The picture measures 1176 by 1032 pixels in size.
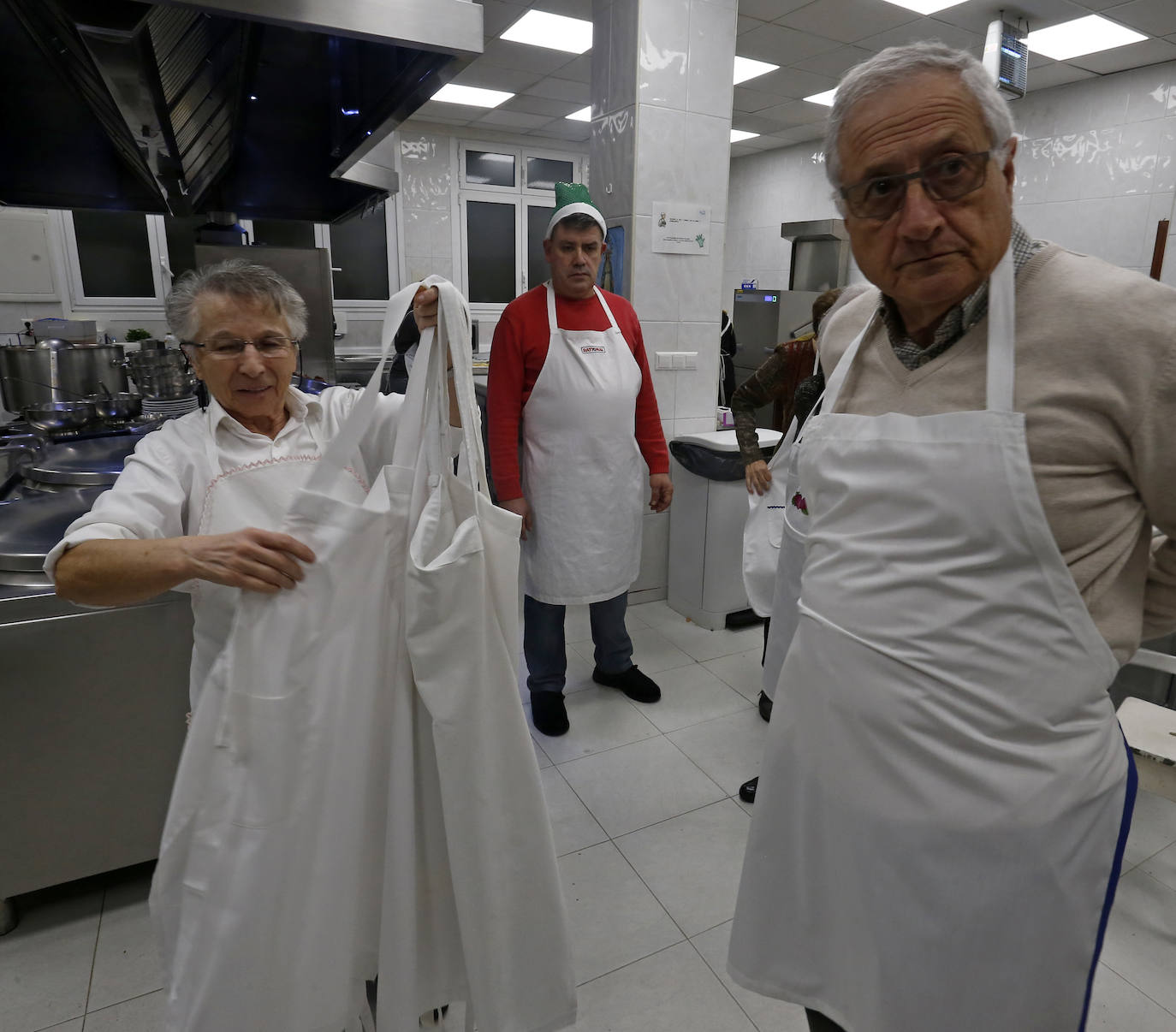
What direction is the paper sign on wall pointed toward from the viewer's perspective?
toward the camera

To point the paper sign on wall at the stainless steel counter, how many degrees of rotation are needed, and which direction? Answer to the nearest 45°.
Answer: approximately 45° to its right

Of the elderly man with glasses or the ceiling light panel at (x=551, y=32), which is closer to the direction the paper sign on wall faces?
the elderly man with glasses

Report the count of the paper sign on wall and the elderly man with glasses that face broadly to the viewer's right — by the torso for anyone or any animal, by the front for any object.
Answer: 0

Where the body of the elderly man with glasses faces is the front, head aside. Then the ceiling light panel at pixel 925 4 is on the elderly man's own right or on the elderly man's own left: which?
on the elderly man's own right

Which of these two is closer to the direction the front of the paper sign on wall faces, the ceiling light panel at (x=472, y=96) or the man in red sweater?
the man in red sweater

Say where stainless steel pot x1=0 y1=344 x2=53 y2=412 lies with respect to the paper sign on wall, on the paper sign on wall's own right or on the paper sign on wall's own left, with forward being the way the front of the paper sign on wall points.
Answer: on the paper sign on wall's own right

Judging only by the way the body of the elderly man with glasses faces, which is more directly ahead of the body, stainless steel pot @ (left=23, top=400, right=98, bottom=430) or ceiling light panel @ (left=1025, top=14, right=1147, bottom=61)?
the stainless steel pot

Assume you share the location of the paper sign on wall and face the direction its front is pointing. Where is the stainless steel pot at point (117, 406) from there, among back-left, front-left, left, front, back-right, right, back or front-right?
front-right

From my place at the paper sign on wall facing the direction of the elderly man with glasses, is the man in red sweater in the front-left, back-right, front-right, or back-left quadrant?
front-right

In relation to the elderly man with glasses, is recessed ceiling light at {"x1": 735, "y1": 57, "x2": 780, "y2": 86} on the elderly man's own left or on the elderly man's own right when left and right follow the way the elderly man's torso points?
on the elderly man's own right

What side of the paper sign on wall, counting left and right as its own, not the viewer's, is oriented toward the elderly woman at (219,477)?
front

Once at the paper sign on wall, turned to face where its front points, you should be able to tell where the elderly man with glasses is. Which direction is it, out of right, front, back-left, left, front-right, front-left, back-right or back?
front

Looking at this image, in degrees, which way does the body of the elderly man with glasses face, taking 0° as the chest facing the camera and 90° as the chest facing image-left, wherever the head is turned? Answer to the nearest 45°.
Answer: approximately 45°
